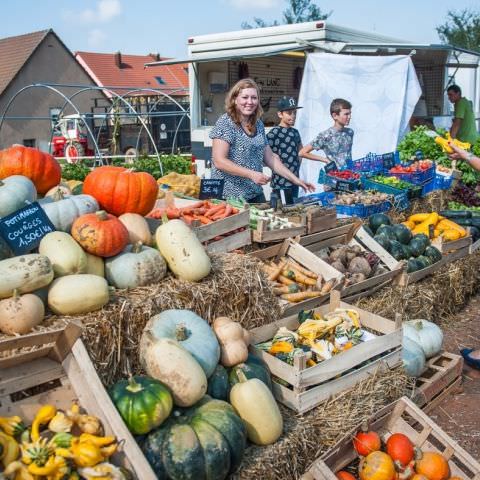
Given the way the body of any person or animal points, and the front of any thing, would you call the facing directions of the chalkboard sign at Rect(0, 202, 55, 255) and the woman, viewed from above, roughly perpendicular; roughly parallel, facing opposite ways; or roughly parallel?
roughly parallel

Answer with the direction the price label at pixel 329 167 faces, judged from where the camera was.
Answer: facing the viewer

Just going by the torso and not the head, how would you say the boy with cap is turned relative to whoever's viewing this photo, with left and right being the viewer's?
facing the viewer and to the right of the viewer

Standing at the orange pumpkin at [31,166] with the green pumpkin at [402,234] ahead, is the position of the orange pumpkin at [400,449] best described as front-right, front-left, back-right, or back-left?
front-right

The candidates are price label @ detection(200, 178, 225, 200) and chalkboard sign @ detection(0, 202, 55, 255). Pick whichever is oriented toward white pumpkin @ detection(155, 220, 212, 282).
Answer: the price label

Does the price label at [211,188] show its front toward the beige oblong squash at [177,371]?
yes

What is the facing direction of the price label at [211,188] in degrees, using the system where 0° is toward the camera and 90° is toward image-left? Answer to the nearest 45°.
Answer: approximately 0°

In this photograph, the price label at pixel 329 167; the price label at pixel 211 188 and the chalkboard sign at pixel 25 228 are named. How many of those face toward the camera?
3

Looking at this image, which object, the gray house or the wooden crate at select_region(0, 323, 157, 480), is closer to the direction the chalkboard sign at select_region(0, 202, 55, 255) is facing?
the wooden crate

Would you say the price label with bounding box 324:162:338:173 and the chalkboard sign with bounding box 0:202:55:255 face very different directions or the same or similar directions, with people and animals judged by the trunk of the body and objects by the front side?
same or similar directions

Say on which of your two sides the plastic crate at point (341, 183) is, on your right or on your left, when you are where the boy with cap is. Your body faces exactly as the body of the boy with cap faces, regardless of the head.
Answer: on your left

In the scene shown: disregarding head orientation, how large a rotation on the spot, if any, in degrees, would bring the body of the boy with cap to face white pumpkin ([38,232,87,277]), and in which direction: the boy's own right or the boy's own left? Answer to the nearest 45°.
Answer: approximately 45° to the boy's own right

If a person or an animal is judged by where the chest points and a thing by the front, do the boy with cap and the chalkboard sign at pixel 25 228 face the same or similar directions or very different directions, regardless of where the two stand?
same or similar directions

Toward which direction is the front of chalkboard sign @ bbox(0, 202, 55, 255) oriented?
toward the camera

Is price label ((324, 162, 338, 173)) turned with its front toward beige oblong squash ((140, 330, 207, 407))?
yes

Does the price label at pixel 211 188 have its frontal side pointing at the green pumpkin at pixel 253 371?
yes

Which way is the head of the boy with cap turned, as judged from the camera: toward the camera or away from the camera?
toward the camera

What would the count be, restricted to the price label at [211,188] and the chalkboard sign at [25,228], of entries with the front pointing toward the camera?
2
